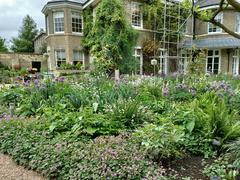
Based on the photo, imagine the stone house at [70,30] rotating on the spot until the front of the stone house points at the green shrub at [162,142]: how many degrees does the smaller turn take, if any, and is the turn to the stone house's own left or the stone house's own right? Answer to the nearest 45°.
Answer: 0° — it already faces it

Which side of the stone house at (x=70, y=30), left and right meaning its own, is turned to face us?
front

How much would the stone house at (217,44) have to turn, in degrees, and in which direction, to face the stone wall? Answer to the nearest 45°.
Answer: approximately 90° to its right

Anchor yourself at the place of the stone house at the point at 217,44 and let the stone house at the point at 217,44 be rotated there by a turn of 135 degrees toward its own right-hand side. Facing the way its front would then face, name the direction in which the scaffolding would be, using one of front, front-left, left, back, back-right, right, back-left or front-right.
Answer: left

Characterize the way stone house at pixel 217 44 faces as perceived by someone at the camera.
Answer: facing the viewer

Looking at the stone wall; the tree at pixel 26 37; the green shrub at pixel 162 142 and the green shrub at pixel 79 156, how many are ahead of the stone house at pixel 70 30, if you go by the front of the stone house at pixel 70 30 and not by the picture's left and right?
2

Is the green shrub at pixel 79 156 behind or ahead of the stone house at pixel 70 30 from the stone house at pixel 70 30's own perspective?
ahead

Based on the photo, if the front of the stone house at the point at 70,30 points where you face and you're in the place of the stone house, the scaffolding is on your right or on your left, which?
on your left

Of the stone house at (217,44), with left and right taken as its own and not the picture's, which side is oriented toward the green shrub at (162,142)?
front

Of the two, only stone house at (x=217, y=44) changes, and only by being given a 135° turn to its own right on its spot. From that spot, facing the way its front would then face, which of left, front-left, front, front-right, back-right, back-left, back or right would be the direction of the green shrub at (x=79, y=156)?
back-left
